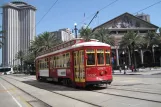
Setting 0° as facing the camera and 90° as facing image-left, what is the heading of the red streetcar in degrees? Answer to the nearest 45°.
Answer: approximately 315°
